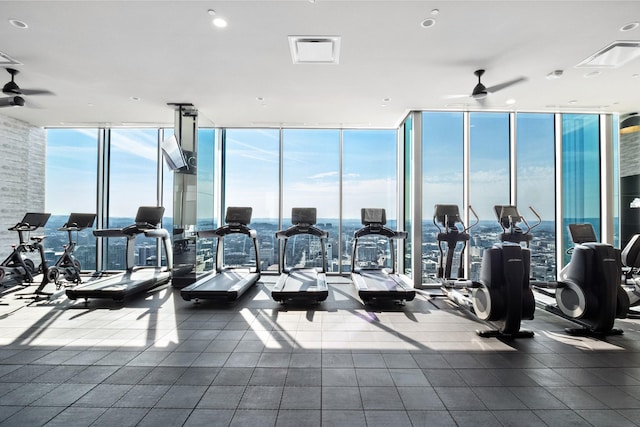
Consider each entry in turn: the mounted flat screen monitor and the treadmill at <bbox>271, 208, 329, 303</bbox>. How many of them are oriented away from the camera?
1

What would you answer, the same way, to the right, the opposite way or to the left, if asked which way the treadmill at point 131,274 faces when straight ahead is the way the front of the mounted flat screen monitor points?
the opposite way

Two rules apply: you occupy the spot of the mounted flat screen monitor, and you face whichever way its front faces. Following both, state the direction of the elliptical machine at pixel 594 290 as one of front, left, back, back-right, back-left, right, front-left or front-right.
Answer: left

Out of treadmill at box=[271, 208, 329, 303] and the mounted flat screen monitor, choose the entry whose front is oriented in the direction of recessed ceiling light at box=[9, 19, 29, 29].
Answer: the mounted flat screen monitor

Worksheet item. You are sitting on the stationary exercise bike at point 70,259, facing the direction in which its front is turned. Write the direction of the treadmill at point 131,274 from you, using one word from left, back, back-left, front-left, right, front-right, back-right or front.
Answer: right

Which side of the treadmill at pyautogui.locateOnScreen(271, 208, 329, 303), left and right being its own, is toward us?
back

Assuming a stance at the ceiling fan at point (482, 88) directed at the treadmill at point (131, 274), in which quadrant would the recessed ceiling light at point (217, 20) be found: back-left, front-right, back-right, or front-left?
front-left

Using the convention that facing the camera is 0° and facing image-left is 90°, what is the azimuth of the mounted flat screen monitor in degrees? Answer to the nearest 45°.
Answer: approximately 45°

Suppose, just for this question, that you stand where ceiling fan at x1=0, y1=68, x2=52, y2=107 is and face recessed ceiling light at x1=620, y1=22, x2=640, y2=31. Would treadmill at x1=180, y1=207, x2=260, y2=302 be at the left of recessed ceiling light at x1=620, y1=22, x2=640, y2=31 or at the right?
left

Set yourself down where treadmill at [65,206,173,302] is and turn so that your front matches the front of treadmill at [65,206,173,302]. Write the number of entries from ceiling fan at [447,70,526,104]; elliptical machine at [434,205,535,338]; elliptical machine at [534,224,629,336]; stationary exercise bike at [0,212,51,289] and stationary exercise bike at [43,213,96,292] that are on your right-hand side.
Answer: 3

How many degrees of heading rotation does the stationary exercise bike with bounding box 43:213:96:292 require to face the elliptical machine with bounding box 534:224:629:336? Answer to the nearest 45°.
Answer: approximately 90° to its right

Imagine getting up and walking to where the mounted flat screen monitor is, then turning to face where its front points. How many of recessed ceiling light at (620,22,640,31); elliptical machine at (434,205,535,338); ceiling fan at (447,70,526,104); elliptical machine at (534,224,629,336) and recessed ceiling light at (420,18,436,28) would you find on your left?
5

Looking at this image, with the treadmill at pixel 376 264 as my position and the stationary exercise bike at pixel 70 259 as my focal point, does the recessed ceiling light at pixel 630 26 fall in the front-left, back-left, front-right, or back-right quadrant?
back-left

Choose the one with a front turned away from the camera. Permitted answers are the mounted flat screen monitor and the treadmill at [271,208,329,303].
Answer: the treadmill

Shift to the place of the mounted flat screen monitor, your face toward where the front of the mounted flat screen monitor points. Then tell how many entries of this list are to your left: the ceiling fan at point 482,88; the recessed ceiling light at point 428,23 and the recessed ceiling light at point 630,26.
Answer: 3

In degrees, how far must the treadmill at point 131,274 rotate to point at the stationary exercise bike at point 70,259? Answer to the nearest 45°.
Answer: approximately 90° to its left

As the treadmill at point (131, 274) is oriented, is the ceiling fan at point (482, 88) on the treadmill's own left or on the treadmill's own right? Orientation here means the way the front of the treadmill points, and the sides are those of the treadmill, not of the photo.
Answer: on the treadmill's own right
